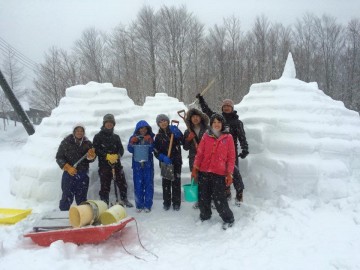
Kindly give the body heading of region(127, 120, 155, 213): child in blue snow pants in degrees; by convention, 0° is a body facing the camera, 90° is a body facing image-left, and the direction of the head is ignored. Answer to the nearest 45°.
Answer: approximately 0°

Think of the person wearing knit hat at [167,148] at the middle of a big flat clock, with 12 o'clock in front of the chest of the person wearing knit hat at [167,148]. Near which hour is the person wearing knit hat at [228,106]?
the person wearing knit hat at [228,106] is roughly at 9 o'clock from the person wearing knit hat at [167,148].

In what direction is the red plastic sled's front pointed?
to the viewer's right

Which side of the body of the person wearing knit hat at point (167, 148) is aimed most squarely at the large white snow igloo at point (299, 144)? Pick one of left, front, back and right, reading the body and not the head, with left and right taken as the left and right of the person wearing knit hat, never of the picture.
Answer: left

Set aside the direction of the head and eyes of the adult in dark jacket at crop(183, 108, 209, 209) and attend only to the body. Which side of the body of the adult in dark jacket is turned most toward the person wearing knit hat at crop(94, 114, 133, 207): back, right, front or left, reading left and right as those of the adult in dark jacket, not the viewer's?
right

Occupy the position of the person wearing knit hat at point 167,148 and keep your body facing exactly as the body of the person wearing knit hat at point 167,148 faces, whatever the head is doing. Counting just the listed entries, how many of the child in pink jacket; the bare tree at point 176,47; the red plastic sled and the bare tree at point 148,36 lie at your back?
2

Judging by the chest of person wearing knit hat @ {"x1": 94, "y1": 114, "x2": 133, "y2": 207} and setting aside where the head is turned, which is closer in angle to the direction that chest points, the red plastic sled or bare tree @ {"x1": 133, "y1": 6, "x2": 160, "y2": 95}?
the red plastic sled

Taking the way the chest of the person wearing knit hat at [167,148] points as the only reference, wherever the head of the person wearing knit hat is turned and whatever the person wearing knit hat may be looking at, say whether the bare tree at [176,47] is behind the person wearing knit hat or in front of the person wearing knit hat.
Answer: behind
